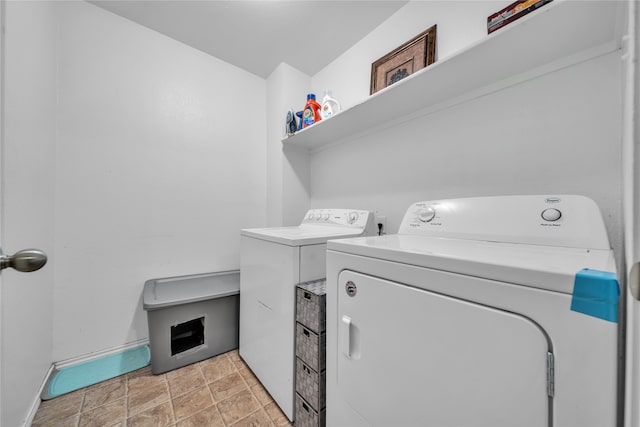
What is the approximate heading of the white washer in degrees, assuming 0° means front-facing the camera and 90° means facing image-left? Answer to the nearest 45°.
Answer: approximately 45°

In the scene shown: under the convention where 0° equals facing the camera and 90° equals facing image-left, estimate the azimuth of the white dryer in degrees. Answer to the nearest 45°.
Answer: approximately 45°

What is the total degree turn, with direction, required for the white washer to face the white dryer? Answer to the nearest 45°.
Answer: approximately 90° to its left

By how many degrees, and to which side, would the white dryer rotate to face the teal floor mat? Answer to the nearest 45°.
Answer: approximately 45° to its right
